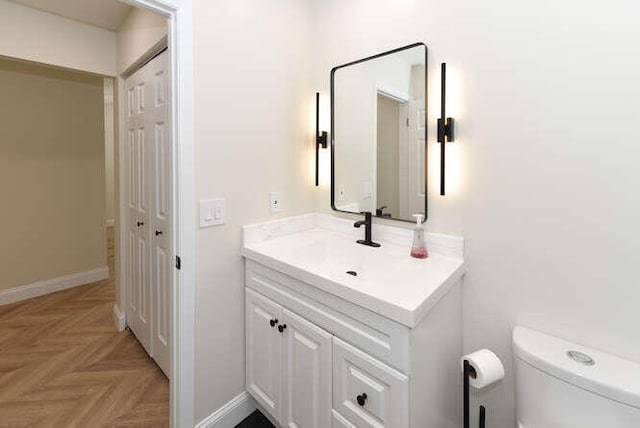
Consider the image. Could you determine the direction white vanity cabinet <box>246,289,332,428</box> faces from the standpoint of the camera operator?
facing the viewer and to the left of the viewer

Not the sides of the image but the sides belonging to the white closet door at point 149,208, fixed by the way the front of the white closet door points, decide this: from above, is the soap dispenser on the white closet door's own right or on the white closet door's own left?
on the white closet door's own left

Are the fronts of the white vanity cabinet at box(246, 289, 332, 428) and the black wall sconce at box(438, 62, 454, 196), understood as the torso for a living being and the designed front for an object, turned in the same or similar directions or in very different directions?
same or similar directions

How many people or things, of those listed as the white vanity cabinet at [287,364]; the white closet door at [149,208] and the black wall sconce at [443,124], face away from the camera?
0

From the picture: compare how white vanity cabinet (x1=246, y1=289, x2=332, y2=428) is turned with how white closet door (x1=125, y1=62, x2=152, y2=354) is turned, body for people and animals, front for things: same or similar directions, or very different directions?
same or similar directions

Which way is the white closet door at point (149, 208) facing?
to the viewer's left

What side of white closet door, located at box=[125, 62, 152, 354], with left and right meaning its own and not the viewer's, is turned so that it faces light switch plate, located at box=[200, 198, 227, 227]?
left

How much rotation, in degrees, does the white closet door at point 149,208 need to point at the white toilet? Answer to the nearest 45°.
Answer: approximately 135° to its left

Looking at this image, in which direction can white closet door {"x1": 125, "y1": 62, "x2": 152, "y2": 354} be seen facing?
to the viewer's left

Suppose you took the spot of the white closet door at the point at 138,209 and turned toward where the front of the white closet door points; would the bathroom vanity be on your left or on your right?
on your left
